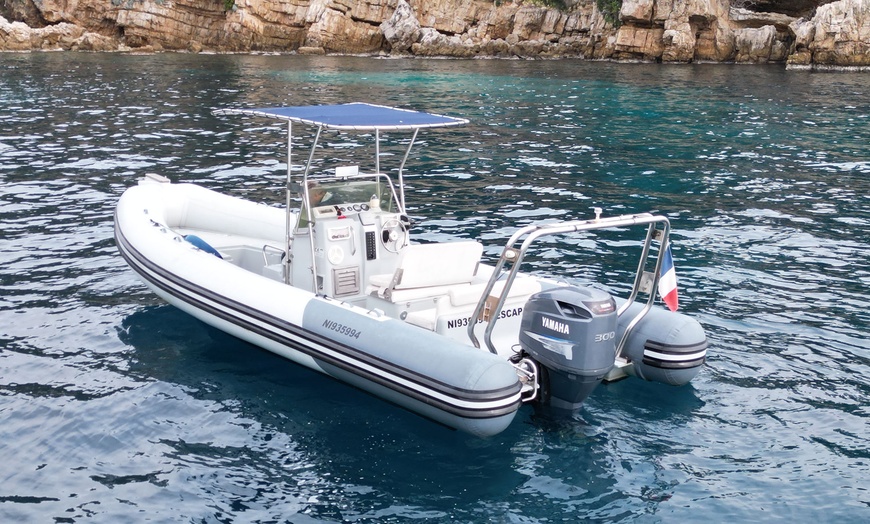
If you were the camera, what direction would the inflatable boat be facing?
facing away from the viewer and to the left of the viewer
